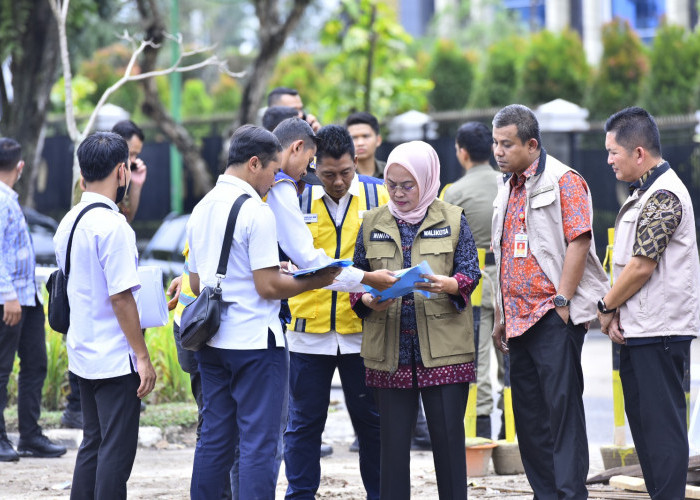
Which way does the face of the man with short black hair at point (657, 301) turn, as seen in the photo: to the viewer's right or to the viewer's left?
to the viewer's left

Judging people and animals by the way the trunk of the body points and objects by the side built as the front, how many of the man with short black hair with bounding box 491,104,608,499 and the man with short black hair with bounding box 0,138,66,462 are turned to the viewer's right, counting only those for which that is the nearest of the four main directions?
1

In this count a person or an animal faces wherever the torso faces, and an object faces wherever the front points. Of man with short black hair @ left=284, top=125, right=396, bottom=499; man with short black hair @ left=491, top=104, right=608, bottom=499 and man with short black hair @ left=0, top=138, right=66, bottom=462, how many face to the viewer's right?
1

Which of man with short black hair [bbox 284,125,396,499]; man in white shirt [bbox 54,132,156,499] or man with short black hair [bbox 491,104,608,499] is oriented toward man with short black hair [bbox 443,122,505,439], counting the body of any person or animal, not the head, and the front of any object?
the man in white shirt

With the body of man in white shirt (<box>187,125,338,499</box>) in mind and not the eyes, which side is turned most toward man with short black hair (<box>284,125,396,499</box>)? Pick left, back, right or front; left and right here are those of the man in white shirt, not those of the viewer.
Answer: front

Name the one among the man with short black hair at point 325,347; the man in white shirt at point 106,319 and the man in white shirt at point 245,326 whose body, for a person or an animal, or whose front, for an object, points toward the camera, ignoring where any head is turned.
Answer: the man with short black hair

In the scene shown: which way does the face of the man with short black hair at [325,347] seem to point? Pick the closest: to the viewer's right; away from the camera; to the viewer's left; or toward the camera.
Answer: toward the camera

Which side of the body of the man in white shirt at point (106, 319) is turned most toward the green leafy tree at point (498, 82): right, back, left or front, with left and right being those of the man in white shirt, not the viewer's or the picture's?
front

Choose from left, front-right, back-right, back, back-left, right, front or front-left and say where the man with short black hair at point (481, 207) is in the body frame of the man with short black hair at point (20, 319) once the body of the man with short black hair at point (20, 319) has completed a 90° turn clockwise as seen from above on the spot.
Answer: left

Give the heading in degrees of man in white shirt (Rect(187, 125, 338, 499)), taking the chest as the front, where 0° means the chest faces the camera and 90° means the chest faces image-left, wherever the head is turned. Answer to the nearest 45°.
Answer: approximately 225°

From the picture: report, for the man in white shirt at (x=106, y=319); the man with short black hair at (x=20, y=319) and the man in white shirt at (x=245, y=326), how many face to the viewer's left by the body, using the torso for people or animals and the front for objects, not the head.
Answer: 0

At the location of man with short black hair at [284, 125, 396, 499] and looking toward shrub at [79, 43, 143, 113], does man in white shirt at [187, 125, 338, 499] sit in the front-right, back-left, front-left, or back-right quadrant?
back-left

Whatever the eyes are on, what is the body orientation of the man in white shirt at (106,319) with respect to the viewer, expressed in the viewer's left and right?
facing away from the viewer and to the right of the viewer

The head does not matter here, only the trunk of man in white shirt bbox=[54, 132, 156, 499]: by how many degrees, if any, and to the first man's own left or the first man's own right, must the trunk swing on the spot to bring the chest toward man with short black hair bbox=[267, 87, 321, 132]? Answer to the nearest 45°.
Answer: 0° — they already face them

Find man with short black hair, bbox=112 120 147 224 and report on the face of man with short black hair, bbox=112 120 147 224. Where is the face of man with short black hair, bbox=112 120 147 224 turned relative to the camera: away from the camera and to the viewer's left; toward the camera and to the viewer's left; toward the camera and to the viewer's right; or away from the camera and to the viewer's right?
toward the camera and to the viewer's right
